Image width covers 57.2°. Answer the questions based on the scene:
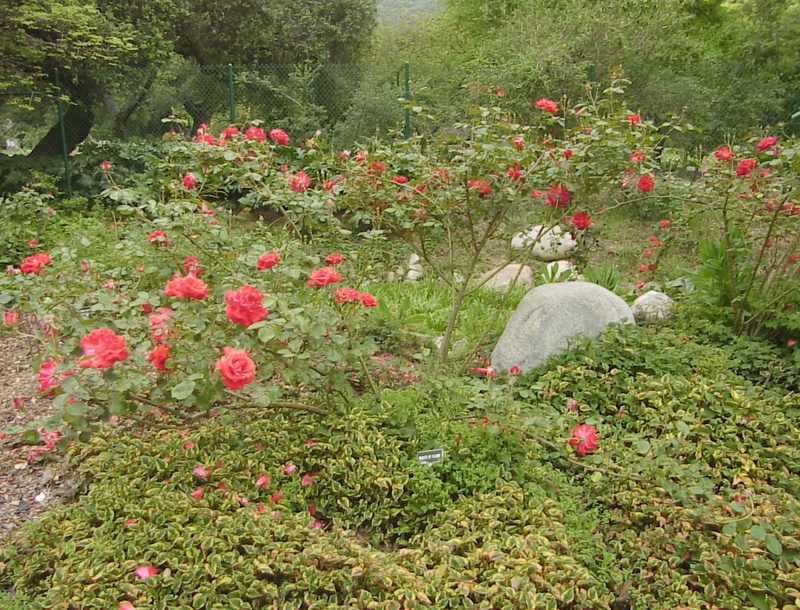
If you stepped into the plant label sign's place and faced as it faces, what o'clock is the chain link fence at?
The chain link fence is roughly at 5 o'clock from the plant label sign.

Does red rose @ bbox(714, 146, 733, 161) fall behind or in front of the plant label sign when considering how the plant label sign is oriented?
behind

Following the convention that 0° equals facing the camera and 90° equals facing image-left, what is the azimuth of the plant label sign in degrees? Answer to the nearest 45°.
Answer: approximately 0°

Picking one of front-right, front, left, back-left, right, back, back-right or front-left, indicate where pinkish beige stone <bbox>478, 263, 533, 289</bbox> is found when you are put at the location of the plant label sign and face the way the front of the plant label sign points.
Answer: back

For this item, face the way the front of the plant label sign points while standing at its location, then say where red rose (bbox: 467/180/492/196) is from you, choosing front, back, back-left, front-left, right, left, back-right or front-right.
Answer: back

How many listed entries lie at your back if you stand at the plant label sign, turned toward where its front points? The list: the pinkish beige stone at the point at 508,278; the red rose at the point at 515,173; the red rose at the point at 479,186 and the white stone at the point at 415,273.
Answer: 4

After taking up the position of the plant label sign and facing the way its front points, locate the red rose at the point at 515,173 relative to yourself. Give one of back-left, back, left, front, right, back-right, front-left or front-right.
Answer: back

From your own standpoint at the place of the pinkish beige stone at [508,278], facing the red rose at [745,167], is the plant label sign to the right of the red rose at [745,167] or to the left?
right

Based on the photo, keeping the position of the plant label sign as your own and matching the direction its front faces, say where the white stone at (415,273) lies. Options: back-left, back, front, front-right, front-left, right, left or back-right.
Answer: back

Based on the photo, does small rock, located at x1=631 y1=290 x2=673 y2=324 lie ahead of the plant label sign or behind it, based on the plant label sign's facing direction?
behind
